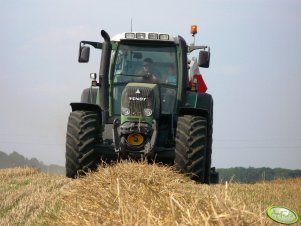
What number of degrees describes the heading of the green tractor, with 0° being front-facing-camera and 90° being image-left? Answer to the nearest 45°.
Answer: approximately 0°
